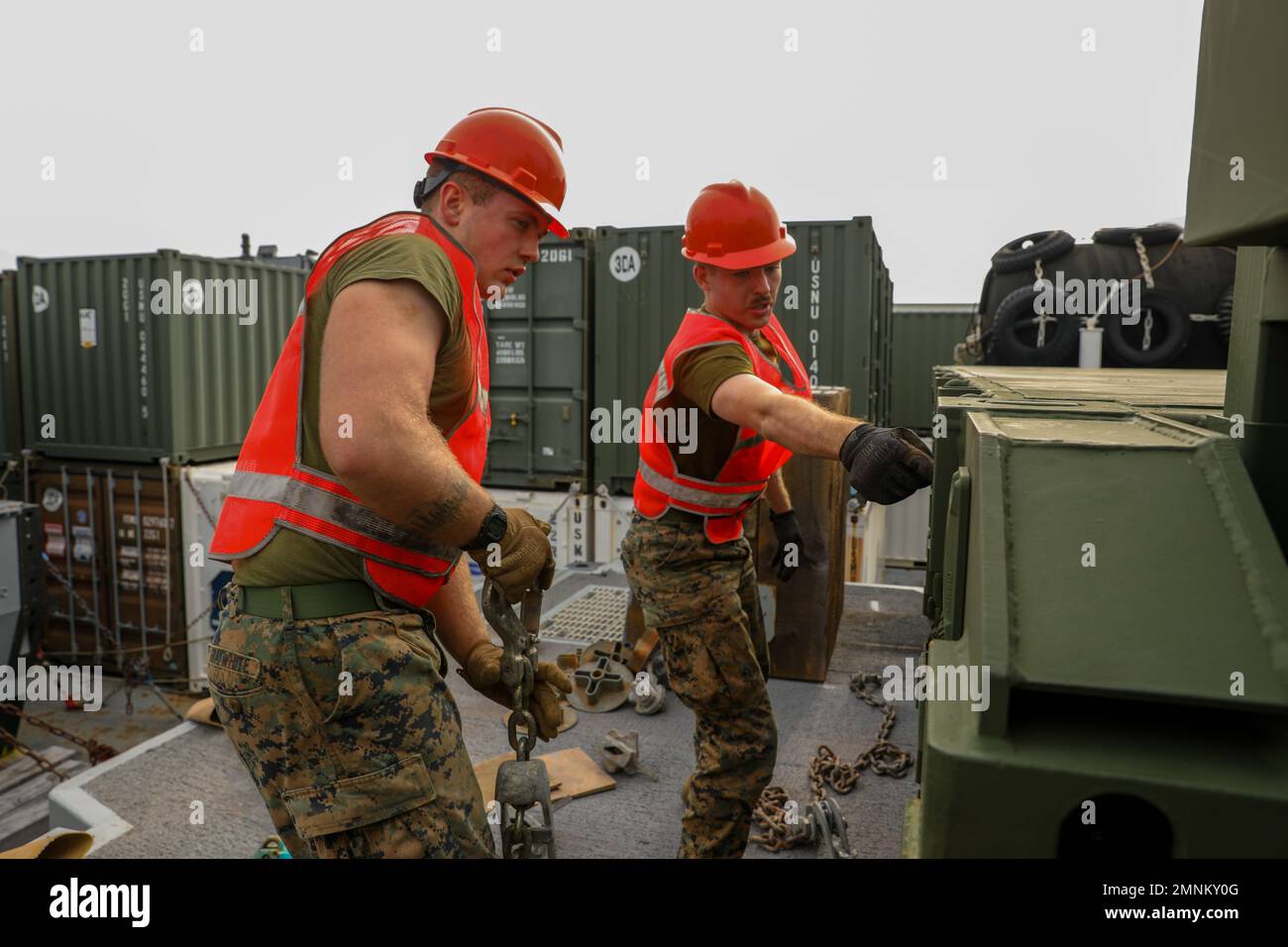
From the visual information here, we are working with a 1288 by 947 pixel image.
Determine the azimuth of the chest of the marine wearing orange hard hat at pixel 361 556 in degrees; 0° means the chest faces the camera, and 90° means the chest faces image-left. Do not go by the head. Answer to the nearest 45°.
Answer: approximately 270°

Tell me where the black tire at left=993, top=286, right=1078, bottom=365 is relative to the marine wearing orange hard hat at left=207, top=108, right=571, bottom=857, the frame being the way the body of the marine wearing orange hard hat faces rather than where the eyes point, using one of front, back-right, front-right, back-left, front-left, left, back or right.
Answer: front-left

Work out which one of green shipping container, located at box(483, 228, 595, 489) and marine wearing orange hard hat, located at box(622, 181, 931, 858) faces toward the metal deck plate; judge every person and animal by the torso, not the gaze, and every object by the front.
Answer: the green shipping container

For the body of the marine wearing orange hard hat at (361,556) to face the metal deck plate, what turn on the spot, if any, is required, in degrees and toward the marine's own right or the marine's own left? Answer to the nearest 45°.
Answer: approximately 90° to the marine's own left

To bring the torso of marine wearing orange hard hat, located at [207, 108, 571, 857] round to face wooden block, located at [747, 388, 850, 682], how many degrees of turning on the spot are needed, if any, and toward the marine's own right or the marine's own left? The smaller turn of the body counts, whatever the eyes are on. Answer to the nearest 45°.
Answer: approximately 45° to the marine's own left

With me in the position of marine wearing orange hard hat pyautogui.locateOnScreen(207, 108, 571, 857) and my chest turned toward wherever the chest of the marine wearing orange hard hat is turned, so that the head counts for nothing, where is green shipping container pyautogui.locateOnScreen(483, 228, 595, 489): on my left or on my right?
on my left

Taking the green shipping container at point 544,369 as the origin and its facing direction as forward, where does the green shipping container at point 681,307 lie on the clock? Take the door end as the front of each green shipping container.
the green shipping container at point 681,307 is roughly at 10 o'clock from the green shipping container at point 544,369.
